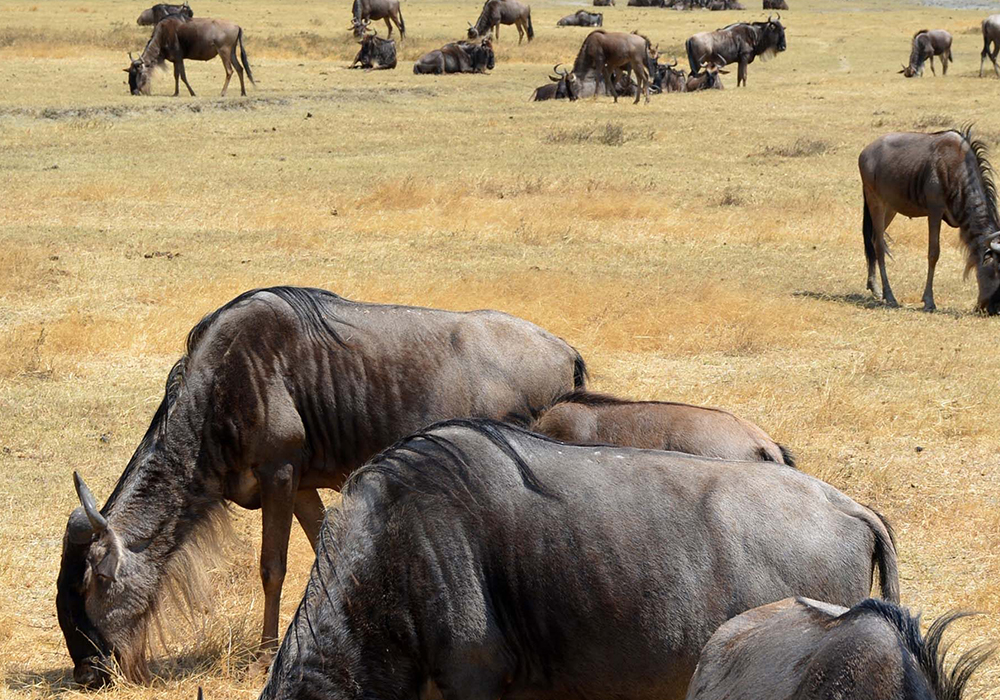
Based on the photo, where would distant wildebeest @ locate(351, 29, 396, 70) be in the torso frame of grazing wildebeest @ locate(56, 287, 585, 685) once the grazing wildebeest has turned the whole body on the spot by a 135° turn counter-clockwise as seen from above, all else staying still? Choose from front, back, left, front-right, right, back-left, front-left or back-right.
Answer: back-left

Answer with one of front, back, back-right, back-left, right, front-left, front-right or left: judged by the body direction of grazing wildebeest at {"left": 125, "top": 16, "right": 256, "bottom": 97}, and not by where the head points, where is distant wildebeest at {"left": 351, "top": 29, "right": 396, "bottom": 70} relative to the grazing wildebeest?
back-right

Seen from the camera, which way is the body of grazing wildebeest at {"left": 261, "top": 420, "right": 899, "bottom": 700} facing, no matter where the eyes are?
to the viewer's left

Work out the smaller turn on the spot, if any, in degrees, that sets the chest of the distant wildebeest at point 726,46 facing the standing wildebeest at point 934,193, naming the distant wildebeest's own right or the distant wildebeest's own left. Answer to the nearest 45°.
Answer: approximately 90° to the distant wildebeest's own right

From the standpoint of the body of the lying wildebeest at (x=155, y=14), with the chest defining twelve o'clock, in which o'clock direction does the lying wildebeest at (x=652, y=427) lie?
the lying wildebeest at (x=652, y=427) is roughly at 3 o'clock from the lying wildebeest at (x=155, y=14).

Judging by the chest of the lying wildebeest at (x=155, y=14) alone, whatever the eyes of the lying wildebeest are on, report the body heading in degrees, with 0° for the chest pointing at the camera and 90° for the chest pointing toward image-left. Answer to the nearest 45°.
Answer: approximately 270°

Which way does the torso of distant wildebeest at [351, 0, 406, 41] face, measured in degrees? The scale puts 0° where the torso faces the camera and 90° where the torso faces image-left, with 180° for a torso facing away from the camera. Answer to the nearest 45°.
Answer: approximately 90°

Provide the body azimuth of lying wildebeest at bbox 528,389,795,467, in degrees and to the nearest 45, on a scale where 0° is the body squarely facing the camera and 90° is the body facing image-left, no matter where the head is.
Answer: approximately 90°

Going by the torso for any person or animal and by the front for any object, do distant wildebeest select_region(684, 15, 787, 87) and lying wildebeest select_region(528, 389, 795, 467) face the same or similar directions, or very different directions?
very different directions

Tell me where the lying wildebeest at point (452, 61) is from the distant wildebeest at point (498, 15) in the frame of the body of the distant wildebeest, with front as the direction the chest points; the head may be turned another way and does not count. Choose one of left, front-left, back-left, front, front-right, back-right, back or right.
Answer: left

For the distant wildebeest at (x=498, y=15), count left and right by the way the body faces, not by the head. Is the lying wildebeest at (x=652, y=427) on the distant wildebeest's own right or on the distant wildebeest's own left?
on the distant wildebeest's own left

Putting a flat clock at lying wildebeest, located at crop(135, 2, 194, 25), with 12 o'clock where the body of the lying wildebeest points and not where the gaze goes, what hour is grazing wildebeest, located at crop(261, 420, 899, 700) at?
The grazing wildebeest is roughly at 3 o'clock from the lying wildebeest.

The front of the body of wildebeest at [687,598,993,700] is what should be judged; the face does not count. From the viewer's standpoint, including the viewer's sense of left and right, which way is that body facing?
facing to the right of the viewer
